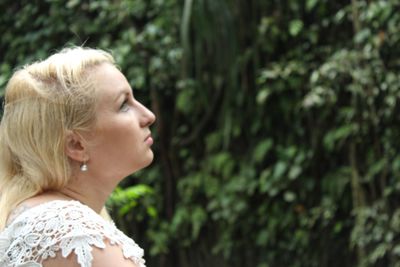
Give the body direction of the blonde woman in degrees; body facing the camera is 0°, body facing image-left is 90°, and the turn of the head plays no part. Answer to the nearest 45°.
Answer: approximately 270°

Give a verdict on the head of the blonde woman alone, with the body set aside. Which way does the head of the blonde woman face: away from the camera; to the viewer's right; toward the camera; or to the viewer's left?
to the viewer's right
